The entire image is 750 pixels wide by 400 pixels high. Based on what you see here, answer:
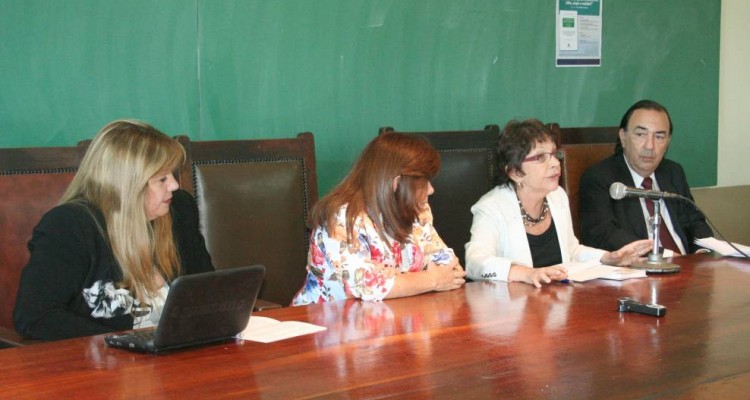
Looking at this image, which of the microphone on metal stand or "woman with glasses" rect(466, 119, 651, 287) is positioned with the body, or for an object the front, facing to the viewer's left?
the microphone on metal stand

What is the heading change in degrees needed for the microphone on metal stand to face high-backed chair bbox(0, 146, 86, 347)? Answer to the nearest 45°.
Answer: approximately 45° to its left

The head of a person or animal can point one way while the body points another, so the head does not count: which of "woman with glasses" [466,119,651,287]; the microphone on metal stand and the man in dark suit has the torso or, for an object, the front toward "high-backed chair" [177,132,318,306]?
the microphone on metal stand

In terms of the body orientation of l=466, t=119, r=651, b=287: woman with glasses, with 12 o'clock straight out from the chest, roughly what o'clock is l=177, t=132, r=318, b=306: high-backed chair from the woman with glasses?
The high-backed chair is roughly at 4 o'clock from the woman with glasses.

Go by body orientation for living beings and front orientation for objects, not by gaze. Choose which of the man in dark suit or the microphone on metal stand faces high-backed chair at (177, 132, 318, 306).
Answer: the microphone on metal stand

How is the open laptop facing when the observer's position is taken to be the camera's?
facing away from the viewer and to the left of the viewer

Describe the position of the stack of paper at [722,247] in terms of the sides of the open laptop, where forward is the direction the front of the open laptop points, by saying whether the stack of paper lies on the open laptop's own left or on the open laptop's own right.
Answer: on the open laptop's own right

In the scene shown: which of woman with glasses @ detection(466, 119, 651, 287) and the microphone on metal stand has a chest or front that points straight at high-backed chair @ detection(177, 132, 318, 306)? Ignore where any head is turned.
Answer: the microphone on metal stand

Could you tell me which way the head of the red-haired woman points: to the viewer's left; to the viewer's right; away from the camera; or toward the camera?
to the viewer's right

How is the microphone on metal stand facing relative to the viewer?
to the viewer's left

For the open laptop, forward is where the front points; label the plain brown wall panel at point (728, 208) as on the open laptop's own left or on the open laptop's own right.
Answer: on the open laptop's own right
